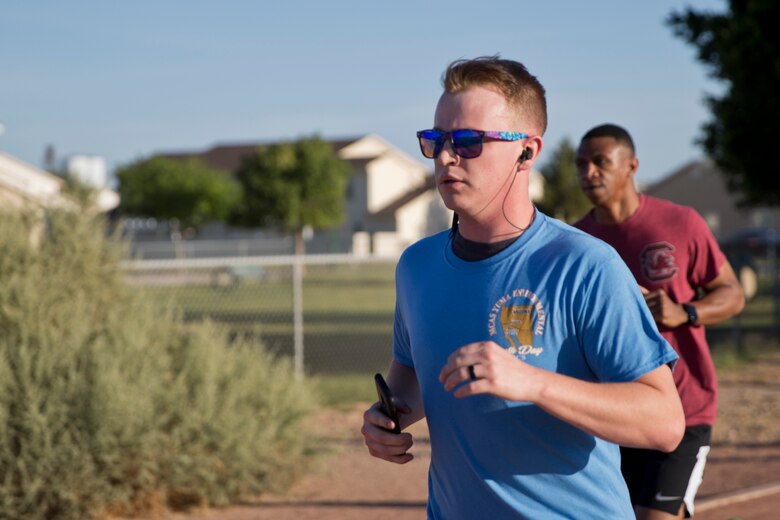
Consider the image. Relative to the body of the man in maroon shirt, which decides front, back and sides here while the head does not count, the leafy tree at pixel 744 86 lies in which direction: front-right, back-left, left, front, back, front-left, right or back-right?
back-right

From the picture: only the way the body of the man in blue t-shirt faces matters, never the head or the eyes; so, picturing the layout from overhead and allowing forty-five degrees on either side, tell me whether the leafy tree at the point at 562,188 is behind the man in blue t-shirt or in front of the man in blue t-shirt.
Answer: behind

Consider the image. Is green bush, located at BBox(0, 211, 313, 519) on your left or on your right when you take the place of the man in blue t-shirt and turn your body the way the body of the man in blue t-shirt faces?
on your right

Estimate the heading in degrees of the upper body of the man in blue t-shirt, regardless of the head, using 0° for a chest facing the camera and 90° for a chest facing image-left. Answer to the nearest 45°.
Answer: approximately 45°

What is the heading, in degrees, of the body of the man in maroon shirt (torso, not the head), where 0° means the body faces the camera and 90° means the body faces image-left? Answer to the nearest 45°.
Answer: approximately 45°

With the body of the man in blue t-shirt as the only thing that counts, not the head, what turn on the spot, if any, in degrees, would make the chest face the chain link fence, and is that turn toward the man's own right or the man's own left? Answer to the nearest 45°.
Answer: approximately 135° to the man's own right

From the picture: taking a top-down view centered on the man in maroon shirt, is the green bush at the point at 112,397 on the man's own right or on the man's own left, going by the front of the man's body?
on the man's own right
